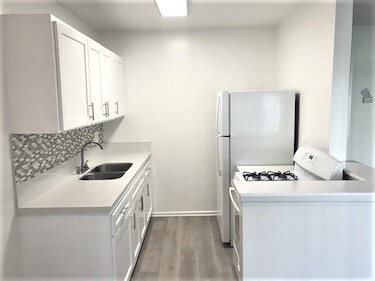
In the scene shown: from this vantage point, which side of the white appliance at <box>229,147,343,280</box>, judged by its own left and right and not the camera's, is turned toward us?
left

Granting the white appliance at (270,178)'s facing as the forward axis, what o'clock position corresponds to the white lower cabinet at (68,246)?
The white lower cabinet is roughly at 11 o'clock from the white appliance.

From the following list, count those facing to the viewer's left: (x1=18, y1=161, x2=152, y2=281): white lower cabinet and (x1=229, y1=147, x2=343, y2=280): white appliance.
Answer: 1

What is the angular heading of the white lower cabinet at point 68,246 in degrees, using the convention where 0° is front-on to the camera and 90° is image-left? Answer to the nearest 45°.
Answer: approximately 270°

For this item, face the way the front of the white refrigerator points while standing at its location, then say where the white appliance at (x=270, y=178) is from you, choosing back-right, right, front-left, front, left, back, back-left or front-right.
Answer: left

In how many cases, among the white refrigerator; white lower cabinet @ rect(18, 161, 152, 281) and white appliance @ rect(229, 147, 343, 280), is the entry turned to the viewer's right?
1

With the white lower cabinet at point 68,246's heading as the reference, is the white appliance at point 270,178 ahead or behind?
ahead
